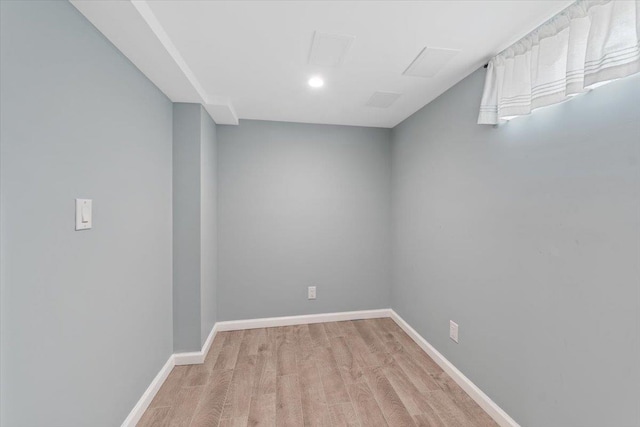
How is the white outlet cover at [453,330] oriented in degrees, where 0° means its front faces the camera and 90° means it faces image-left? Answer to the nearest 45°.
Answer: approximately 45°

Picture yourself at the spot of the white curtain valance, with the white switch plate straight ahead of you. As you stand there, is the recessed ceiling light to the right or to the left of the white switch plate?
right

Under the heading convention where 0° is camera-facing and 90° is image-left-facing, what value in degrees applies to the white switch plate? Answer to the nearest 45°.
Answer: approximately 315°

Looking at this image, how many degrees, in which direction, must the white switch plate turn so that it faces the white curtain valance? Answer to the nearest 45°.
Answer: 0° — it already faces it

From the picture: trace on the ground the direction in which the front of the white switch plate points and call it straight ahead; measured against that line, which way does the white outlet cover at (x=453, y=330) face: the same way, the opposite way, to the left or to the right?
the opposite way
